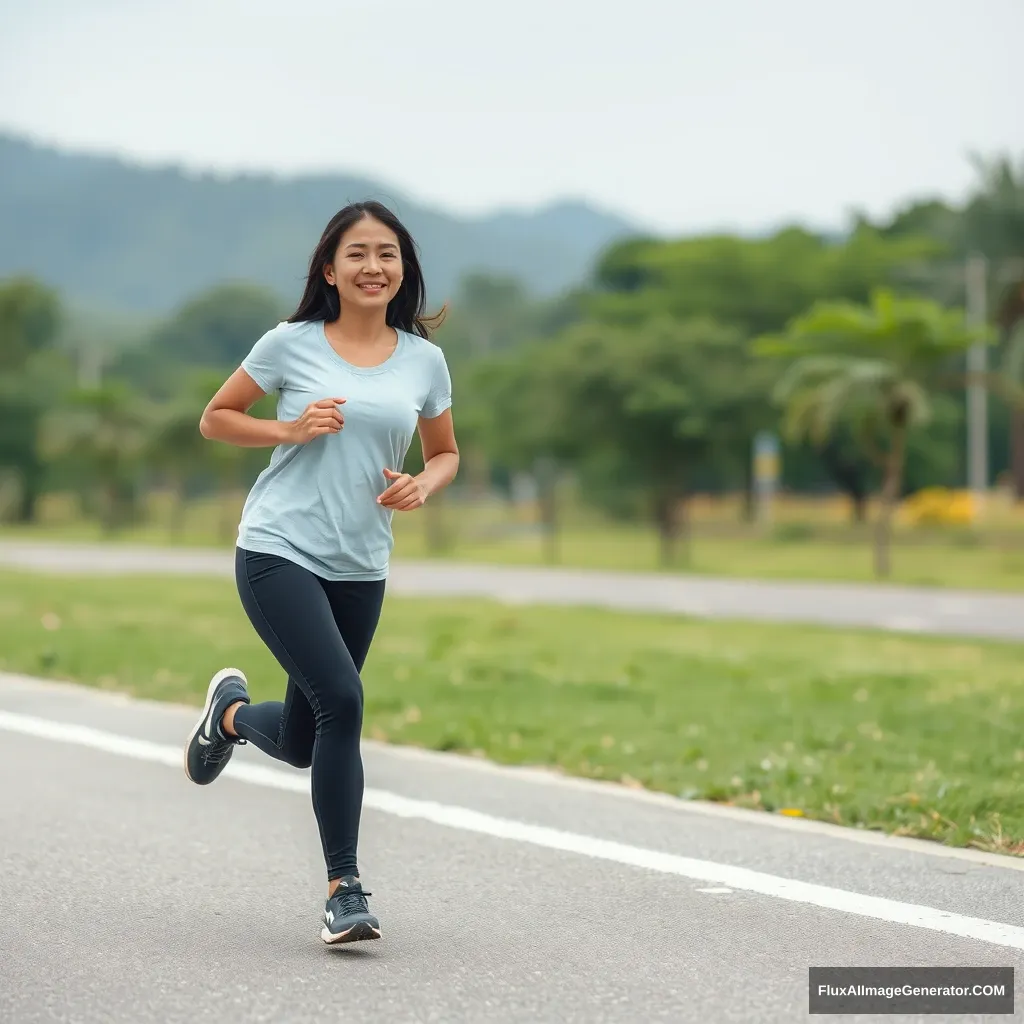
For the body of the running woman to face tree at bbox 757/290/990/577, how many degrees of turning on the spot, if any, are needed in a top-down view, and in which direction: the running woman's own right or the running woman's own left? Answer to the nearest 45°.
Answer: approximately 135° to the running woman's own left

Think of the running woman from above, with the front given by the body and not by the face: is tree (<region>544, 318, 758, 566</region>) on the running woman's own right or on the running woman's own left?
on the running woman's own left

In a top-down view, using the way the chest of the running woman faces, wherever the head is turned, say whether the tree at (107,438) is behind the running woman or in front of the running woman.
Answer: behind

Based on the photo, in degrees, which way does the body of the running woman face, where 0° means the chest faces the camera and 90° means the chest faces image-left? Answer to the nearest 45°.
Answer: approximately 315°
